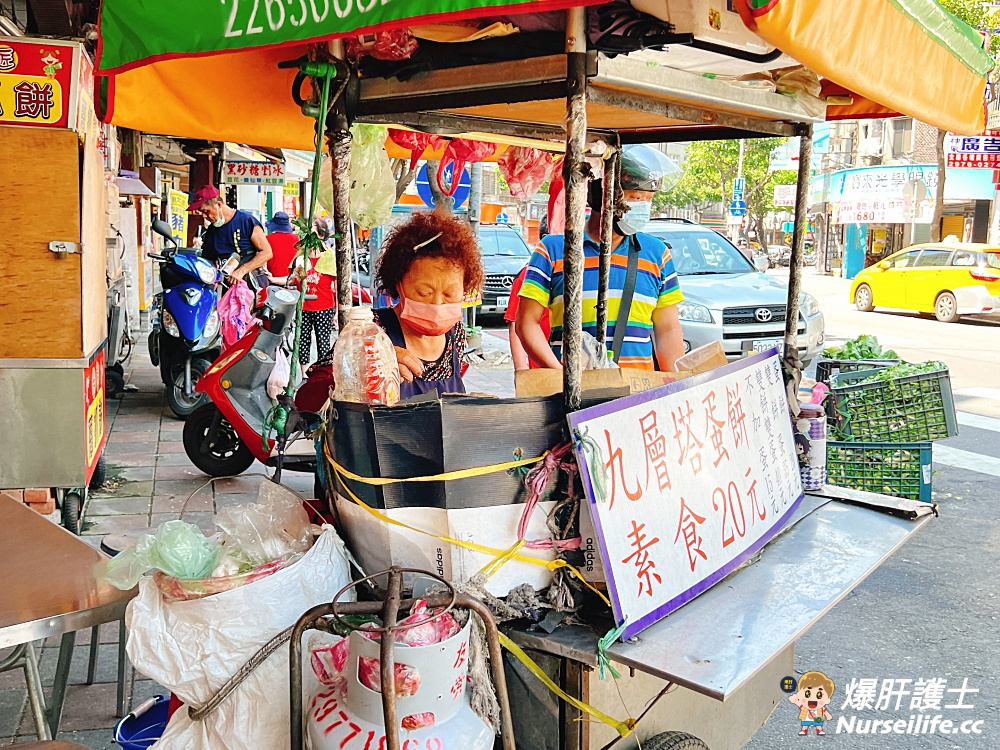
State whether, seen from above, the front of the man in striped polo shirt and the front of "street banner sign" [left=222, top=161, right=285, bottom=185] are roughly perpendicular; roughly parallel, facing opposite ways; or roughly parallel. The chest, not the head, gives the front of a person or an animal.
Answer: roughly parallel

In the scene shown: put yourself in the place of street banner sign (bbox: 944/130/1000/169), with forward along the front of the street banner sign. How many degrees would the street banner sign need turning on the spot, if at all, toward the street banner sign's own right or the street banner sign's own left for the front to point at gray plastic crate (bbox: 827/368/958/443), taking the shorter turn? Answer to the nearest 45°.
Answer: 0° — it already faces it

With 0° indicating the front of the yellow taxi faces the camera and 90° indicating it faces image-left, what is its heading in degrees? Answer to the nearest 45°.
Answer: approximately 135°

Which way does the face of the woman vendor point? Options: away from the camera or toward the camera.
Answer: toward the camera

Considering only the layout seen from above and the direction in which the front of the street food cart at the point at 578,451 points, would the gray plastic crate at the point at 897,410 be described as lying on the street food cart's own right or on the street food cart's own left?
on the street food cart's own left

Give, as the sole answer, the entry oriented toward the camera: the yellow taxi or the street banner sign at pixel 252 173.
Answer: the street banner sign

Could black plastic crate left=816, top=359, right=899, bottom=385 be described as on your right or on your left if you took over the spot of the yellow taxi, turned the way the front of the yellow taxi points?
on your left

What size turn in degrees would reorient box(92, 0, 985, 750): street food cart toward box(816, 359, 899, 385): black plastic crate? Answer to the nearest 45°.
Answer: approximately 90° to its left

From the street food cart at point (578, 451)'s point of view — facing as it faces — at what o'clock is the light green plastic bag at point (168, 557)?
The light green plastic bag is roughly at 4 o'clock from the street food cart.

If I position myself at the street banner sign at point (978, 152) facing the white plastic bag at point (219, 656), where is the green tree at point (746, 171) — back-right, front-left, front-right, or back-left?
back-right

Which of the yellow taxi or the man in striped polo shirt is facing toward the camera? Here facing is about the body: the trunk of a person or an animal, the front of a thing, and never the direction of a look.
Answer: the man in striped polo shirt

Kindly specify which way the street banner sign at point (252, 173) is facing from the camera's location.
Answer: facing the viewer

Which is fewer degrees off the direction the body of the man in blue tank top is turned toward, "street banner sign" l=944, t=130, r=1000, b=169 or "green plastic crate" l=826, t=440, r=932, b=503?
the green plastic crate

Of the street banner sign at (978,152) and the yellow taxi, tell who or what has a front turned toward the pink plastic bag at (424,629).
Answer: the street banner sign

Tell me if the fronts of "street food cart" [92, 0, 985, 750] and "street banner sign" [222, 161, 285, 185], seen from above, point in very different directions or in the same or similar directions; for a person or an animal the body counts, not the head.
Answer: same or similar directions

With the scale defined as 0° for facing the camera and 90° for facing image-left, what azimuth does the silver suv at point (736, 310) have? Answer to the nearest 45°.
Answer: approximately 315°

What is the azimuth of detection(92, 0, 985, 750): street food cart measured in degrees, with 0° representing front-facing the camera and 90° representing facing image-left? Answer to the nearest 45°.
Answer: approximately 315°

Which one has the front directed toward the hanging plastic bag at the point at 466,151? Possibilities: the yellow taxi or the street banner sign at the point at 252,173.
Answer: the street banner sign

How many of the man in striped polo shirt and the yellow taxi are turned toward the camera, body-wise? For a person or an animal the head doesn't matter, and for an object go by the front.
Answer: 1
